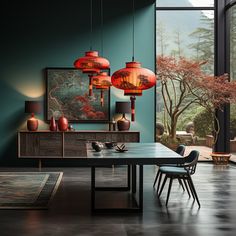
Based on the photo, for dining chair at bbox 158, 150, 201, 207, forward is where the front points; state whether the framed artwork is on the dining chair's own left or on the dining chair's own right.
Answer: on the dining chair's own right

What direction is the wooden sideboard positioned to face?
toward the camera

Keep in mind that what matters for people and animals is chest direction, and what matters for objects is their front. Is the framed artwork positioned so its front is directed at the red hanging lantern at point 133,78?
yes

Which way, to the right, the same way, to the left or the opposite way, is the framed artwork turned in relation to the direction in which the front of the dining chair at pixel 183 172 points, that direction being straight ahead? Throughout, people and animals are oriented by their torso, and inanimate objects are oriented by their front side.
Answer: to the left

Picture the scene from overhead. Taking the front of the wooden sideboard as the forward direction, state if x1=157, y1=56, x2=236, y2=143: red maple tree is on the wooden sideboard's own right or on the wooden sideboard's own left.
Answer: on the wooden sideboard's own left

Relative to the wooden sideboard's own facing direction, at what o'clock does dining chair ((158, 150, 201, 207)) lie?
The dining chair is roughly at 11 o'clock from the wooden sideboard.

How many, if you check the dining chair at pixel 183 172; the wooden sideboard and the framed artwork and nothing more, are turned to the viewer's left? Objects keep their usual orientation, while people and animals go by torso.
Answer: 1

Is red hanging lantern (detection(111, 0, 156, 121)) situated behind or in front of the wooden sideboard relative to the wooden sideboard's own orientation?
in front

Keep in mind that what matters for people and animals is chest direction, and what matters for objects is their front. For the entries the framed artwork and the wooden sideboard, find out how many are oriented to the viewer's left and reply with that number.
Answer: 0

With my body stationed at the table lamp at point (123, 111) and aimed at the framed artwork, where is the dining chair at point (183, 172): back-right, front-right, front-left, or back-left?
back-left

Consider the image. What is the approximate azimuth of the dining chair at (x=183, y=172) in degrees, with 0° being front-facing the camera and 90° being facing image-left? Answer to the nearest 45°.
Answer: approximately 90°

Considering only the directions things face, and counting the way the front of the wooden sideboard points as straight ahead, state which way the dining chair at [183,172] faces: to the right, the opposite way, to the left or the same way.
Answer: to the right

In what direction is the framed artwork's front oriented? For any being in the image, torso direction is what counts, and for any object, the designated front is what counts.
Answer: toward the camera
